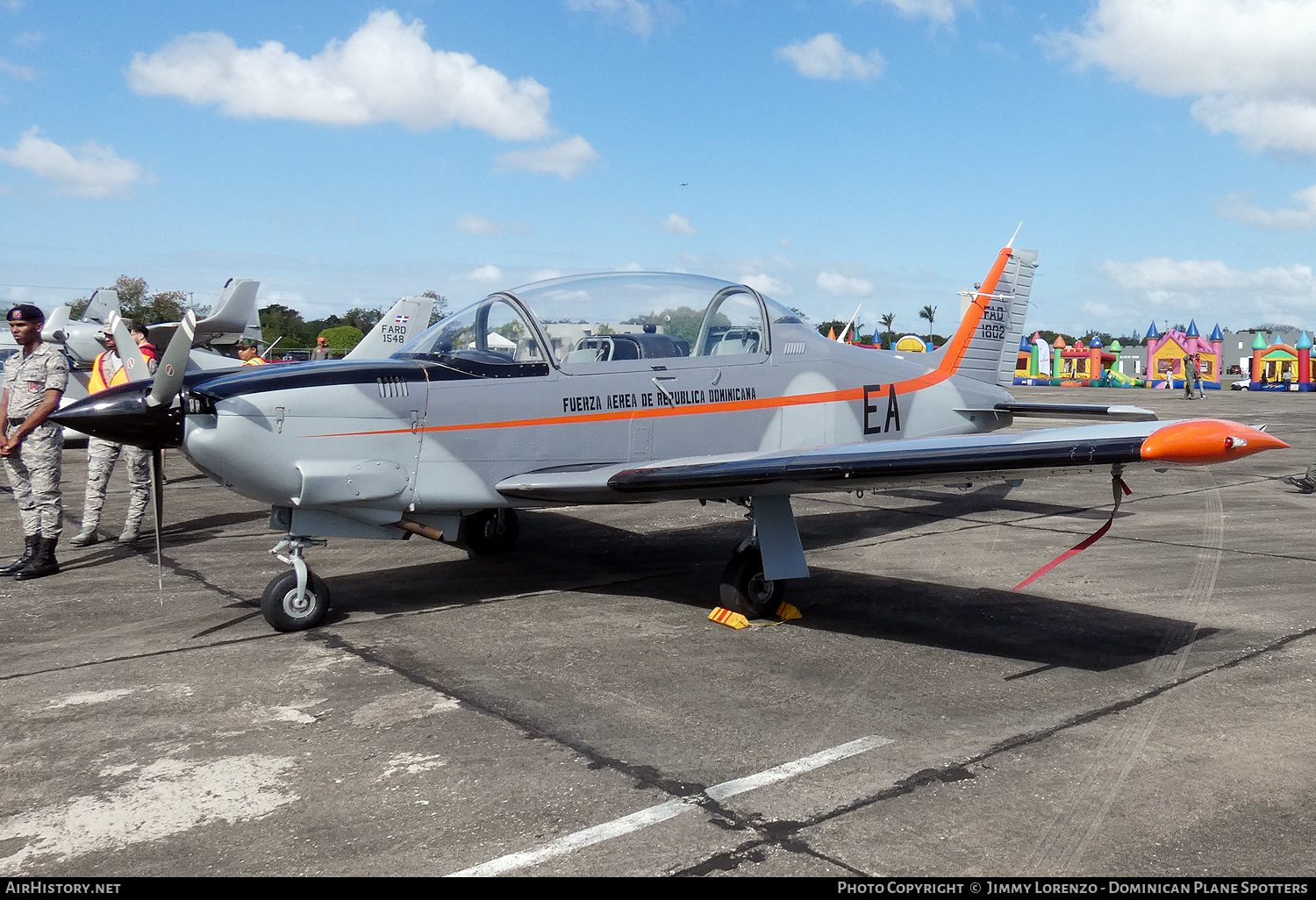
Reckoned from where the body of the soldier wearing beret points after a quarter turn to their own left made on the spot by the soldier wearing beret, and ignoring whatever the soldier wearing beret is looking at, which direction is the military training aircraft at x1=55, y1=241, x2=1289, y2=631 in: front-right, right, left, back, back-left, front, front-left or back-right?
front

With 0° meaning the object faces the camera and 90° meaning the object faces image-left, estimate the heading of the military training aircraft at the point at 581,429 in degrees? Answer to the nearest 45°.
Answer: approximately 45°

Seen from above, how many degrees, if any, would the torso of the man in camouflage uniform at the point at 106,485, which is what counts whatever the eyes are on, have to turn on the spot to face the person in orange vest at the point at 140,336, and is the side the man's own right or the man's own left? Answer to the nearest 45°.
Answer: approximately 135° to the man's own right

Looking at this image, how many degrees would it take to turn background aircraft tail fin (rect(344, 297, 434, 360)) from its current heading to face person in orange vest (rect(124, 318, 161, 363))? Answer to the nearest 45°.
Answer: approximately 45° to its left

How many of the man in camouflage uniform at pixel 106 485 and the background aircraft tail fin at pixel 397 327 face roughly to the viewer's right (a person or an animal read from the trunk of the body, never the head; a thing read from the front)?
0

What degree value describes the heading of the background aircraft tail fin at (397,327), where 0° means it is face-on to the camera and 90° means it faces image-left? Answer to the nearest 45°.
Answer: approximately 90°

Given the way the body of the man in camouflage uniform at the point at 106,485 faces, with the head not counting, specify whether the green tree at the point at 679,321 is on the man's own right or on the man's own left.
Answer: on the man's own left

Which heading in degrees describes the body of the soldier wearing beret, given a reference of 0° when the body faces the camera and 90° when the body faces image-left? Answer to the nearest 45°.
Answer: approximately 45°

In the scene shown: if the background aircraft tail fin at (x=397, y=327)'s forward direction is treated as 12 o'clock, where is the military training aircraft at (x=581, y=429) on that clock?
The military training aircraft is roughly at 9 o'clock from the background aircraft tail fin.
